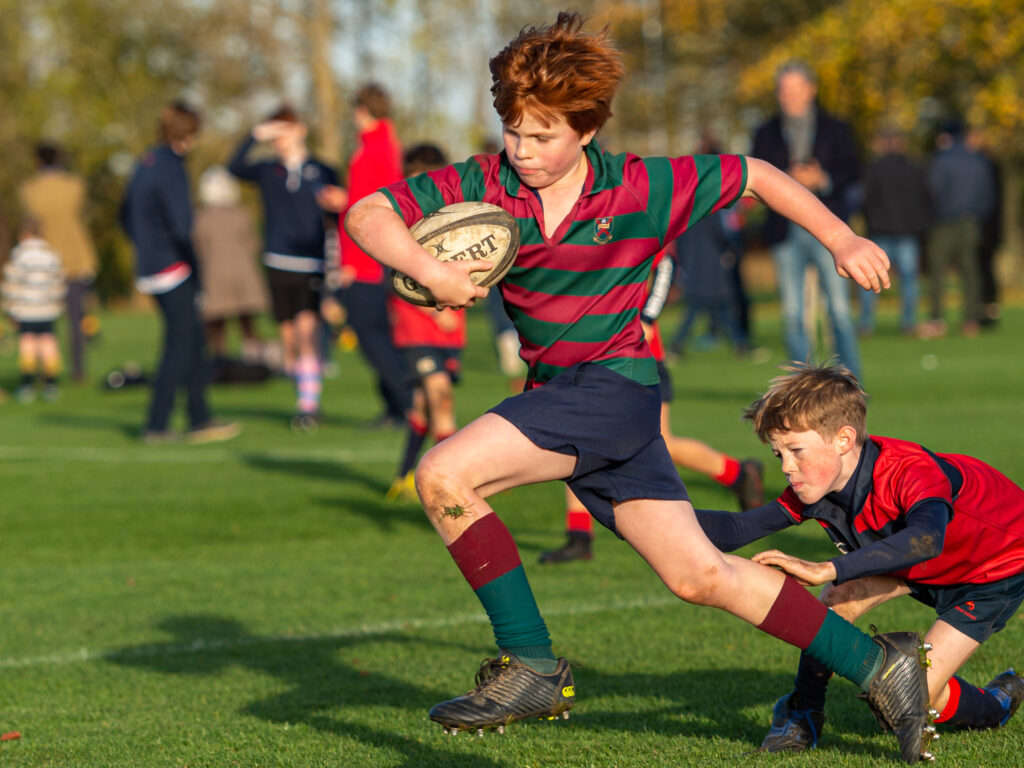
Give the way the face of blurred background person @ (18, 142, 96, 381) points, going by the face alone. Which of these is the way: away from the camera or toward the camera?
away from the camera

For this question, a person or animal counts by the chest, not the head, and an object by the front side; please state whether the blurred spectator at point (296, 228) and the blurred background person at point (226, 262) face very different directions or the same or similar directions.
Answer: very different directions

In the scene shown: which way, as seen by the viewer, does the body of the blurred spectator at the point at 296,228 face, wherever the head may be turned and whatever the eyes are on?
toward the camera

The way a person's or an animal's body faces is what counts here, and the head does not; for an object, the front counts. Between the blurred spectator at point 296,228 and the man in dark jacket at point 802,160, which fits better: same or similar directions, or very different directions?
same or similar directions

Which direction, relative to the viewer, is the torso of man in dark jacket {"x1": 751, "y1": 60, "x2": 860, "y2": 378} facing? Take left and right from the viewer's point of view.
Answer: facing the viewer

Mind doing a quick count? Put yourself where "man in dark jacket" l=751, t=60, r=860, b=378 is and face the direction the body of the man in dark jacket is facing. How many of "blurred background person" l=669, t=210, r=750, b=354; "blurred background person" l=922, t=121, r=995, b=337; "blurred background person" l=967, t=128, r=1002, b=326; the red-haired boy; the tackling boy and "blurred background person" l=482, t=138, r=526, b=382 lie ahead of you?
2

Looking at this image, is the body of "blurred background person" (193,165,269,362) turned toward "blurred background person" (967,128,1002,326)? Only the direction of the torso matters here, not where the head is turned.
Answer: no

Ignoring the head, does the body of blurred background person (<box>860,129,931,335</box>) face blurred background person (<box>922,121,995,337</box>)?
no

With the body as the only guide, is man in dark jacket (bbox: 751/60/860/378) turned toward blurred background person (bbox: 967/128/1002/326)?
no

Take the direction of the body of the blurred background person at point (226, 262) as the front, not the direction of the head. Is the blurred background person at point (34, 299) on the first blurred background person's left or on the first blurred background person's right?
on the first blurred background person's left

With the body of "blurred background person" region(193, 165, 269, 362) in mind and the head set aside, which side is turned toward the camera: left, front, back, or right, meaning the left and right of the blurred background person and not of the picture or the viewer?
back

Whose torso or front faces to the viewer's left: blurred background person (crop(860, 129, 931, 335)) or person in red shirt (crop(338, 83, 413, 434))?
the person in red shirt

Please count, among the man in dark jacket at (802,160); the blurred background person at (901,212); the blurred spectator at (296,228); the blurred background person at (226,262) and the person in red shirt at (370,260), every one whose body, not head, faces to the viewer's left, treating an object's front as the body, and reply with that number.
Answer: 1

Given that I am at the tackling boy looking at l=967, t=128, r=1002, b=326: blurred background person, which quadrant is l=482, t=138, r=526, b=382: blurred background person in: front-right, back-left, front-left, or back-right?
front-left

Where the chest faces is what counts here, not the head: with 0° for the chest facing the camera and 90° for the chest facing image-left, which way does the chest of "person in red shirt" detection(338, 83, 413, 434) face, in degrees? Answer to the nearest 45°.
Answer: approximately 90°
